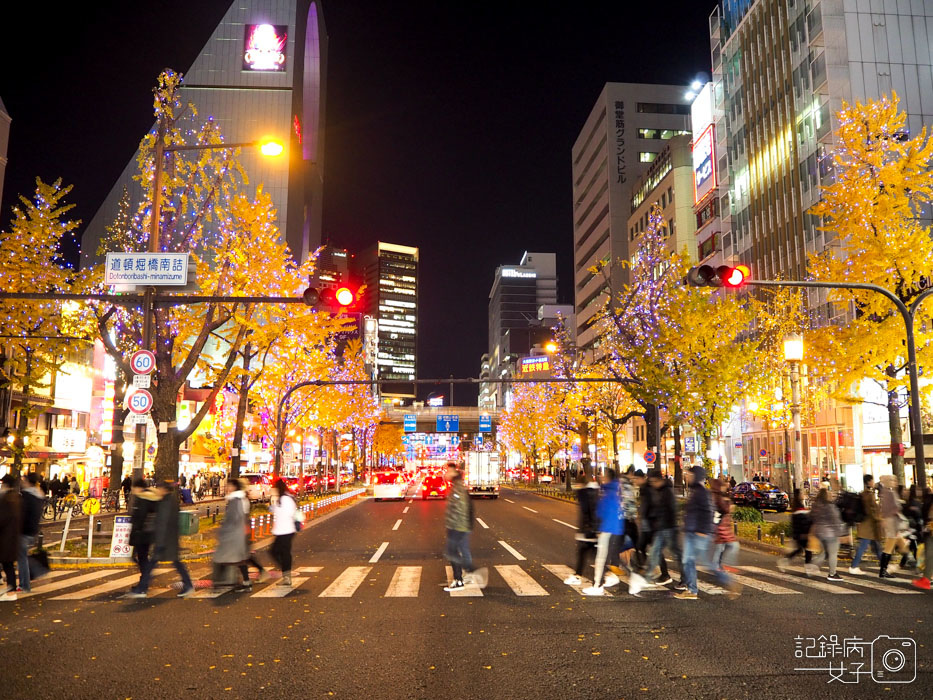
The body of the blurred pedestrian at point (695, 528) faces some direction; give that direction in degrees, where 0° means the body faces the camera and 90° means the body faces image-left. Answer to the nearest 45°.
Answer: approximately 90°

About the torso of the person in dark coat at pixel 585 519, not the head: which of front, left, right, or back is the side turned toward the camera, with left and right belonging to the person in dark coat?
left

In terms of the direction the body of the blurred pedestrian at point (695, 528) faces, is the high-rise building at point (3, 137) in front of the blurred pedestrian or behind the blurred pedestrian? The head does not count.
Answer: in front

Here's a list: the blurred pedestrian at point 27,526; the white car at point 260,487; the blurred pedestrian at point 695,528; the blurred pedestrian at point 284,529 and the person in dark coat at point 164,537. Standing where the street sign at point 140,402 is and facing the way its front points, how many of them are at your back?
1

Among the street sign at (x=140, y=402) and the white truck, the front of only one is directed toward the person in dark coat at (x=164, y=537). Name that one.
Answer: the street sign

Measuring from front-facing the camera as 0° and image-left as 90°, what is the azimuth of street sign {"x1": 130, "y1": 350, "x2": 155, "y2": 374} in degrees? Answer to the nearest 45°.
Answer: approximately 0°

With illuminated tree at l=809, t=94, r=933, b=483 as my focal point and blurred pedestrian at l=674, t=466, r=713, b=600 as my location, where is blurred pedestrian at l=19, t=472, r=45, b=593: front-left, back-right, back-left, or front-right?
back-left

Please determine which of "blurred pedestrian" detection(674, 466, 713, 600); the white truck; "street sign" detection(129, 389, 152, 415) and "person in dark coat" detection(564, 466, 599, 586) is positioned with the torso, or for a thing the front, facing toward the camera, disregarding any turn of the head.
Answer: the street sign

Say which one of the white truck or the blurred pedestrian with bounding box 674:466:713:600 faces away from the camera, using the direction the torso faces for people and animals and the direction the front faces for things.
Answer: the white truck

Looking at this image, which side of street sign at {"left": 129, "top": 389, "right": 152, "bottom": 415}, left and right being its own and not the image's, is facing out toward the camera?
front

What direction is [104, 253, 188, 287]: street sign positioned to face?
toward the camera

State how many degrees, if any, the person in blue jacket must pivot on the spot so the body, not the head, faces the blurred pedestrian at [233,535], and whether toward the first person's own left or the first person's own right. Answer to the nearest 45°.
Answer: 0° — they already face them
